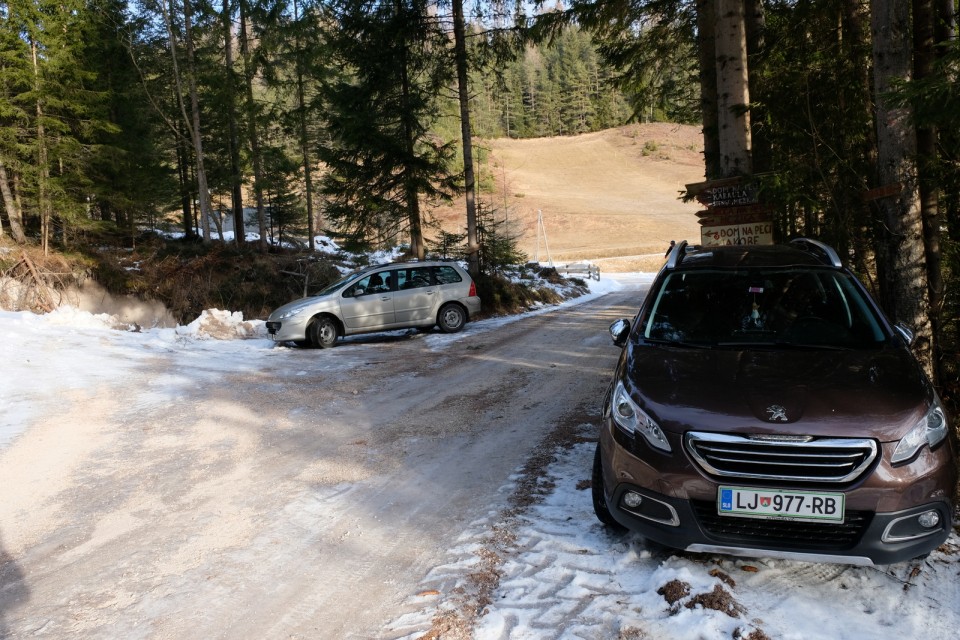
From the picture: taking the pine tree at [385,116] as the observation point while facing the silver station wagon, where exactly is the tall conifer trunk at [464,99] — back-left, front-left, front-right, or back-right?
front-left

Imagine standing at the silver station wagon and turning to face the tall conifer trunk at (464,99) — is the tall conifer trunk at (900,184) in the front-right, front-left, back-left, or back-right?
back-right

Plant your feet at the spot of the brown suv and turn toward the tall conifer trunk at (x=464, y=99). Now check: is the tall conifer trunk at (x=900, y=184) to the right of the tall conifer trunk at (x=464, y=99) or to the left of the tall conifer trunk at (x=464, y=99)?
right

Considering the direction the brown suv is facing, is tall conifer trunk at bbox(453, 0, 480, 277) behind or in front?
behind

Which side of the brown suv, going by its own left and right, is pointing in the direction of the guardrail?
back

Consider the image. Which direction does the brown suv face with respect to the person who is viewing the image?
facing the viewer

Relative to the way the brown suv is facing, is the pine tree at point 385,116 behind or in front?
behind

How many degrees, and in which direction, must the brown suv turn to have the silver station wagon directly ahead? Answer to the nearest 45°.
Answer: approximately 135° to its right

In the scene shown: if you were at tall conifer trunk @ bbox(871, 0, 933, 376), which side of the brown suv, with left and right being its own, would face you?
back
